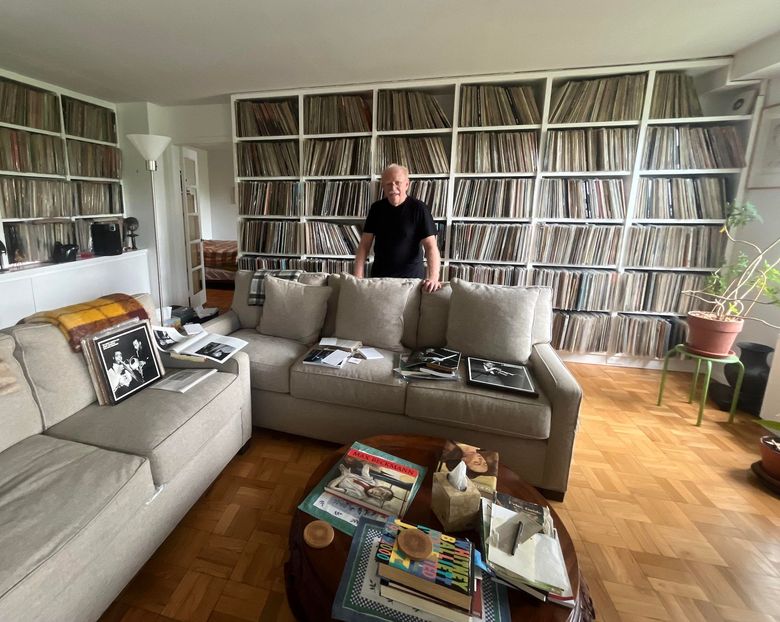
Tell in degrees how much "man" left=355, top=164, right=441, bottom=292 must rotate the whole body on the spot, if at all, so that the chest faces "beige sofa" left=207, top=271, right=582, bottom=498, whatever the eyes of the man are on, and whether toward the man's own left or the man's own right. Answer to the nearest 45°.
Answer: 0° — they already face it

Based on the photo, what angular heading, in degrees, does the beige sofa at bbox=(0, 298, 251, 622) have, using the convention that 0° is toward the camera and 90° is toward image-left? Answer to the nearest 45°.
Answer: approximately 315°

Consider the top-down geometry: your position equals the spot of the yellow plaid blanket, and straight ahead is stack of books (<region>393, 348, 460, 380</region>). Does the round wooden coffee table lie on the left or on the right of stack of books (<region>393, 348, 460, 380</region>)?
right

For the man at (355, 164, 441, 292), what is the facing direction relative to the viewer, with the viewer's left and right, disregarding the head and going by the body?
facing the viewer

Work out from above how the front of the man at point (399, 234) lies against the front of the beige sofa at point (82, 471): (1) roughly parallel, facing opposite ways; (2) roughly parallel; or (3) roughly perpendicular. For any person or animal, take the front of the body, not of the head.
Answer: roughly perpendicular

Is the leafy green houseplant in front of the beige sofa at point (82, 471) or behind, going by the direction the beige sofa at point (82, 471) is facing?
in front

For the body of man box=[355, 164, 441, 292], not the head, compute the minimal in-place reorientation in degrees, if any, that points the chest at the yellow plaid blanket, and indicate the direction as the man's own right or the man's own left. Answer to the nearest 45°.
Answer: approximately 45° to the man's own right

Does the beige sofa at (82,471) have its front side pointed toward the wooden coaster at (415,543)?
yes

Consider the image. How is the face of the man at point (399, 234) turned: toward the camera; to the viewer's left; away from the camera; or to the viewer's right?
toward the camera

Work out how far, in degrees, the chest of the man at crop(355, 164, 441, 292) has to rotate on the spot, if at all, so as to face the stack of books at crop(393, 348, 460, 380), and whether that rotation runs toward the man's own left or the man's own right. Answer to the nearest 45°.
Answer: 0° — they already face it

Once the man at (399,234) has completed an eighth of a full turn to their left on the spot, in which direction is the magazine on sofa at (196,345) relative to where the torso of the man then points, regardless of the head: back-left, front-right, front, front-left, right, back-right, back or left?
right

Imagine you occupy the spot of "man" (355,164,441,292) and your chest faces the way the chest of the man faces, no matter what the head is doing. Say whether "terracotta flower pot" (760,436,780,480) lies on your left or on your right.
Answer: on your left

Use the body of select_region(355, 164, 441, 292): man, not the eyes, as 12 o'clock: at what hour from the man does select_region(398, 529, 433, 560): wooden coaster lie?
The wooden coaster is roughly at 12 o'clock from the man.

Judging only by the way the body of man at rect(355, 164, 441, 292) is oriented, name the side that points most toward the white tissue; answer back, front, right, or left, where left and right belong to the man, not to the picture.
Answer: front

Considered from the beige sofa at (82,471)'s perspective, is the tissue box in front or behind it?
in front

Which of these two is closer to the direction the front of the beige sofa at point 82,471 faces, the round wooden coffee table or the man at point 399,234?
the round wooden coffee table

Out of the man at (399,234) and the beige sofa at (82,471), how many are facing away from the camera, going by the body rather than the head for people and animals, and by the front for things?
0
